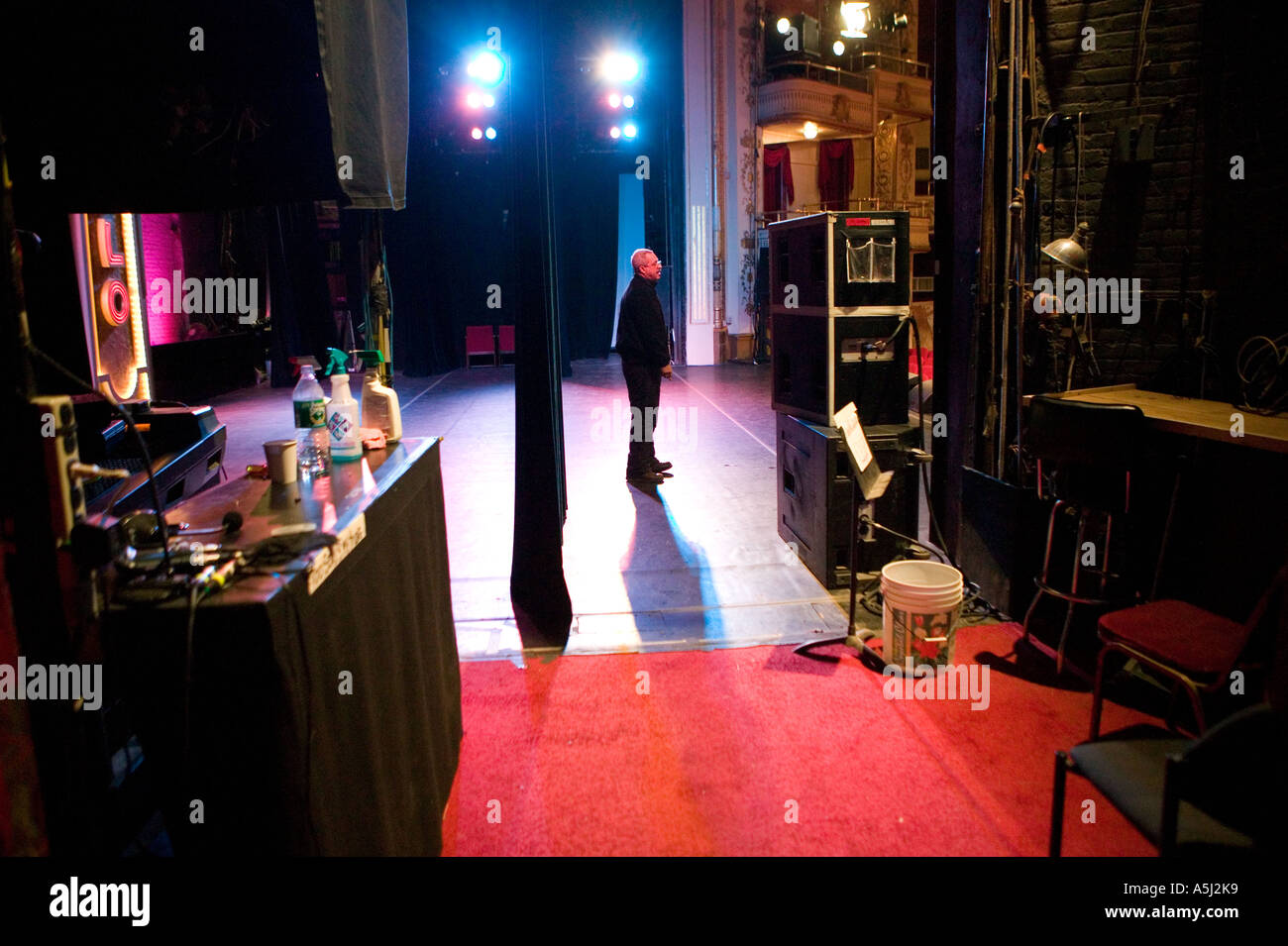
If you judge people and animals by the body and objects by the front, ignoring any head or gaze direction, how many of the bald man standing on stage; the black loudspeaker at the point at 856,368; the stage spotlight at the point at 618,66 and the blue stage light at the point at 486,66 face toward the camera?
2

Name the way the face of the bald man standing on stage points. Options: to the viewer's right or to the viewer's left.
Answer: to the viewer's right

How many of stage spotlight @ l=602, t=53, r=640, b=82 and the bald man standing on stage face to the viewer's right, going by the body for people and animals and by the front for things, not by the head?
1

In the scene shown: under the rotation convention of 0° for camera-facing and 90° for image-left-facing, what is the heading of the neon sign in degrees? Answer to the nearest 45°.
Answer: approximately 315°

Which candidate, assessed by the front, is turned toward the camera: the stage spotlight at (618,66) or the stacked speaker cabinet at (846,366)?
the stage spotlight

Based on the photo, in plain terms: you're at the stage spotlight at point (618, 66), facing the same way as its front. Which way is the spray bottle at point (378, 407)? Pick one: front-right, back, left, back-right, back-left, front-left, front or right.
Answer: front

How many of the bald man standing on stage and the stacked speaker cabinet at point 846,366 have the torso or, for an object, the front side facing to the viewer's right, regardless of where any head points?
1

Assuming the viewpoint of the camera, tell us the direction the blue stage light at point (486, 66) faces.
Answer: facing the viewer

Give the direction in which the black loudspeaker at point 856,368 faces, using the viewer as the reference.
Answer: facing away from the viewer and to the left of the viewer

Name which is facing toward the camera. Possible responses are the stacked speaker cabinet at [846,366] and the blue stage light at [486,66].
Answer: the blue stage light

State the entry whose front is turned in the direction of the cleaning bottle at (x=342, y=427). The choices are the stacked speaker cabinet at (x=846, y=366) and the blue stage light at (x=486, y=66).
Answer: the blue stage light

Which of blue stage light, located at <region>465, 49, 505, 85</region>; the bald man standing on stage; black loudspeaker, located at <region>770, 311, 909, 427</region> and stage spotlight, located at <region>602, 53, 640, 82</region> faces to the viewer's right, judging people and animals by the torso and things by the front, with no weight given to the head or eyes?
the bald man standing on stage

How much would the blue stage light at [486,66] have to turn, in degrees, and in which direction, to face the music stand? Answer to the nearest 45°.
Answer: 0° — it already faces it

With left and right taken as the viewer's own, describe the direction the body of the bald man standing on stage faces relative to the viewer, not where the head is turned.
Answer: facing to the right of the viewer

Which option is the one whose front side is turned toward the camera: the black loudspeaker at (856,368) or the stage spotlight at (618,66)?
the stage spotlight

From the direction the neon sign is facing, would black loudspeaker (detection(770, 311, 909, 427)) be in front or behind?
in front

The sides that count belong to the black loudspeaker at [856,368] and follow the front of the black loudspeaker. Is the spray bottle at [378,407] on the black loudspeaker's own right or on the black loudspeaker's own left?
on the black loudspeaker's own left

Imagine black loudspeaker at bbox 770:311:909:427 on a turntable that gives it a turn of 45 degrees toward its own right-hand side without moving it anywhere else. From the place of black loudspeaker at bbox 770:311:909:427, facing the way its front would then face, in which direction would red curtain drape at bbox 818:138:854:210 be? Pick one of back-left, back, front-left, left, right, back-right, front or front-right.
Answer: front
